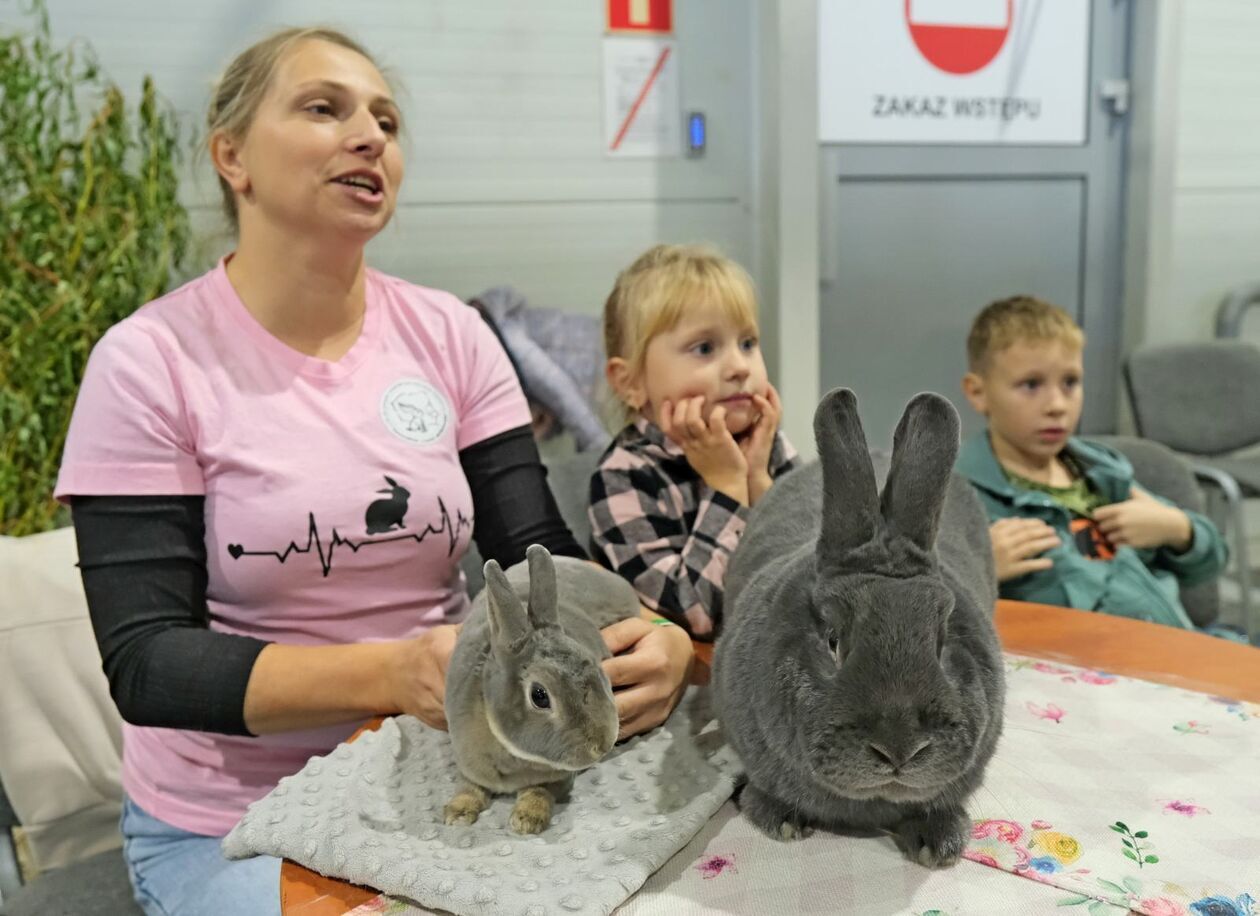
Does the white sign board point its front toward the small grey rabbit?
yes

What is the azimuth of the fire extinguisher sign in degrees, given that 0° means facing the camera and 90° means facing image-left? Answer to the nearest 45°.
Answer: approximately 0°

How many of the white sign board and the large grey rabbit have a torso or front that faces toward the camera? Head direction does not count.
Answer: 2

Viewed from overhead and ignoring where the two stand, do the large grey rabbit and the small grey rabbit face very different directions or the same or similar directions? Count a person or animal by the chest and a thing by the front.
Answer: same or similar directions

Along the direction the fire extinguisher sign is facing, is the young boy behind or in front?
in front

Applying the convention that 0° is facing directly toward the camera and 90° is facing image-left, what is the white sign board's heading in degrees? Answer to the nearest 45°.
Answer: approximately 0°

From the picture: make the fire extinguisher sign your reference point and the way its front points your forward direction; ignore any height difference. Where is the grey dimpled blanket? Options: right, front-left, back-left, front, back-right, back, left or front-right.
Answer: front

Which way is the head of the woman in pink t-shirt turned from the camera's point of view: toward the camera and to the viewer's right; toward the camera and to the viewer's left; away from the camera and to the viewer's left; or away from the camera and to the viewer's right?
toward the camera and to the viewer's right

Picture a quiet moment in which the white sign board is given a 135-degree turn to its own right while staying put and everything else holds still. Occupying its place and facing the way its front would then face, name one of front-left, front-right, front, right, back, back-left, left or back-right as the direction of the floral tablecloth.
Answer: back-left

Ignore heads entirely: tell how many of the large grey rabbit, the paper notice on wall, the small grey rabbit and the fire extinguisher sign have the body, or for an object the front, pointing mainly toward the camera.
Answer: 4

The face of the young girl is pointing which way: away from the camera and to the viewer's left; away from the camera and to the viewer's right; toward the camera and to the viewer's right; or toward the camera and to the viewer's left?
toward the camera and to the viewer's right

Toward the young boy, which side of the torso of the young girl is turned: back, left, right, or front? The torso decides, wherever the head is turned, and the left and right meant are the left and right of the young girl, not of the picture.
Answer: left

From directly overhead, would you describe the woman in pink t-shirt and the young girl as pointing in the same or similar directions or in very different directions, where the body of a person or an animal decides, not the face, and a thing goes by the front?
same or similar directions

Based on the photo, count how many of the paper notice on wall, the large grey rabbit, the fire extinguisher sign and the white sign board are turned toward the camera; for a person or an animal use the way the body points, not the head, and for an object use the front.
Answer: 4

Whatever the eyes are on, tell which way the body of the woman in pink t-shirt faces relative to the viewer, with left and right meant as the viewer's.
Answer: facing the viewer and to the right of the viewer
